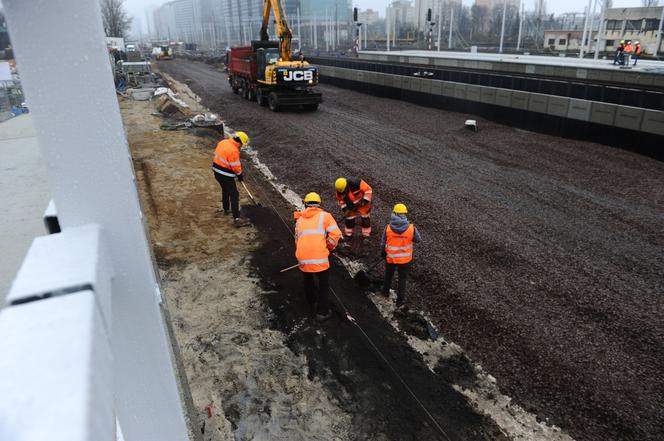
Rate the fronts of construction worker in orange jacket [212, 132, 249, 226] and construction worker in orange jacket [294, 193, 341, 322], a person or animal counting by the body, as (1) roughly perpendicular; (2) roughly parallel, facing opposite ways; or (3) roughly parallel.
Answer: roughly perpendicular

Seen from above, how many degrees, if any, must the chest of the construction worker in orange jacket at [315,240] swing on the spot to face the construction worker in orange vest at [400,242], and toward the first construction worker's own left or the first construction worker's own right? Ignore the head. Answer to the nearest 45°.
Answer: approximately 90° to the first construction worker's own right

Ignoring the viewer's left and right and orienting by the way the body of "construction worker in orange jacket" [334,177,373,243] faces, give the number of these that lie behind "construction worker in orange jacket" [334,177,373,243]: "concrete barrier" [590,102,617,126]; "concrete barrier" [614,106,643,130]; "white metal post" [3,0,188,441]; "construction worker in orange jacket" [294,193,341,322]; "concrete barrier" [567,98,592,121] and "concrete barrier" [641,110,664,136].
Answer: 4

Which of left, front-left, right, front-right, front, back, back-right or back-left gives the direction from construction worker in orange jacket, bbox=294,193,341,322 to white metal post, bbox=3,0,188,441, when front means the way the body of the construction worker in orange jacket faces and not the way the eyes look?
back

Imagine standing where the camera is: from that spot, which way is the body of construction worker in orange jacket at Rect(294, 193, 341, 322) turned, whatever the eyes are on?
away from the camera

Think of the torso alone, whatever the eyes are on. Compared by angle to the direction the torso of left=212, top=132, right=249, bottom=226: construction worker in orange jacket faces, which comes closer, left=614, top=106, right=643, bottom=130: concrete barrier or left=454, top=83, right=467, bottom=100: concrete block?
the concrete barrier
